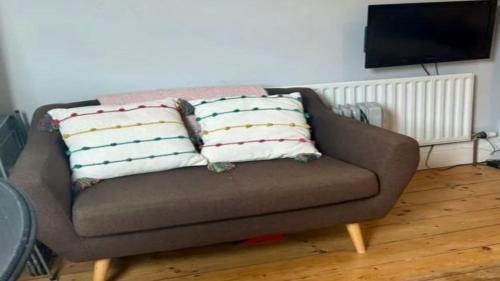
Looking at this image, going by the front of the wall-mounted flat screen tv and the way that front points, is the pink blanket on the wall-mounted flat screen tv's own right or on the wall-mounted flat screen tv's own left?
on the wall-mounted flat screen tv's own right

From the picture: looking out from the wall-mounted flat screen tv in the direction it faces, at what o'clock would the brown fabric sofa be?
The brown fabric sofa is roughly at 1 o'clock from the wall-mounted flat screen tv.

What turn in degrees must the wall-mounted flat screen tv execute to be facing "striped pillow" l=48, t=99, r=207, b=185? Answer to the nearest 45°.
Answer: approximately 45° to its right

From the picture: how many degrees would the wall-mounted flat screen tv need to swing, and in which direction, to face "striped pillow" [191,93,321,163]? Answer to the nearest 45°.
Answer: approximately 45° to its right

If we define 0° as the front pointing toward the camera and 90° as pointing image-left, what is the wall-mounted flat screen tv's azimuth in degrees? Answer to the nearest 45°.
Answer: approximately 0°
